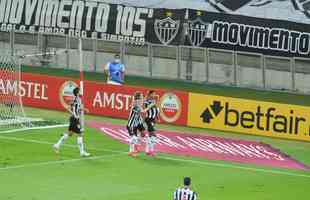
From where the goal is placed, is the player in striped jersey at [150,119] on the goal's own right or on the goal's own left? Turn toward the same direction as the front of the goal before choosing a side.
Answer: on the goal's own left

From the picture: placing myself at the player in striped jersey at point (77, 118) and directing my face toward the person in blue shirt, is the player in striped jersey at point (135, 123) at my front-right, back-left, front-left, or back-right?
front-right

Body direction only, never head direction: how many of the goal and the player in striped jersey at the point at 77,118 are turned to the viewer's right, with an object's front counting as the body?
1

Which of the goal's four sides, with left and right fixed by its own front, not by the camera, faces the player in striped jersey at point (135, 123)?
left

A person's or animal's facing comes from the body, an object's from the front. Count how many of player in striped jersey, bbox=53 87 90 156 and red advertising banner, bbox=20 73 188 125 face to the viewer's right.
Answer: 1

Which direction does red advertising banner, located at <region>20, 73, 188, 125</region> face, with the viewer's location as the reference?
facing the viewer and to the left of the viewer

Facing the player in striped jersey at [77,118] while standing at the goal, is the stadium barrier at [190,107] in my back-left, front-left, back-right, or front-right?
front-left

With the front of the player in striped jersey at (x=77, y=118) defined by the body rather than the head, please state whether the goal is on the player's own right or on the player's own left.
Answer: on the player's own left

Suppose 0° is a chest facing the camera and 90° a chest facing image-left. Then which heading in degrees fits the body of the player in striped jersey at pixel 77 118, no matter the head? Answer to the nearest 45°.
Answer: approximately 270°

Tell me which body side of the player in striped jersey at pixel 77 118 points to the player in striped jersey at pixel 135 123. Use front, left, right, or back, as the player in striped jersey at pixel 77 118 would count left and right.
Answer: front

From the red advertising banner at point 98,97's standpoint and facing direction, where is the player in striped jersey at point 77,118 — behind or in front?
in front

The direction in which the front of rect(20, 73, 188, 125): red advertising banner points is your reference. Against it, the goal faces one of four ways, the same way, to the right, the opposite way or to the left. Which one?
the same way

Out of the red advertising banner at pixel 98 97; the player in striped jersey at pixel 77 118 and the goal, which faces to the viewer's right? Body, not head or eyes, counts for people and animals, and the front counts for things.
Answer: the player in striped jersey

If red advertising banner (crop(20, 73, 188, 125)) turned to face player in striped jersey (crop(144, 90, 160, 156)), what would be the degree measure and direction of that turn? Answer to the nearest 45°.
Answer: approximately 45° to its left
